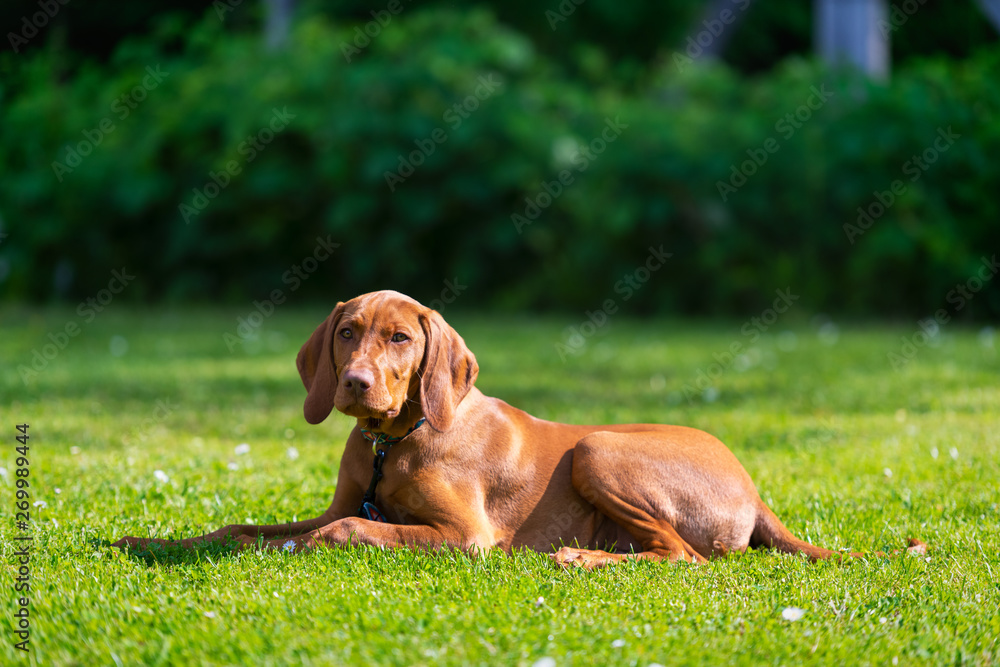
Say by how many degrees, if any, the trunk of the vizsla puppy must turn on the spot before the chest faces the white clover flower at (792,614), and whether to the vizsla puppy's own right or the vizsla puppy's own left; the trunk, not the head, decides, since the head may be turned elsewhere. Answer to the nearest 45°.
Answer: approximately 135° to the vizsla puppy's own left

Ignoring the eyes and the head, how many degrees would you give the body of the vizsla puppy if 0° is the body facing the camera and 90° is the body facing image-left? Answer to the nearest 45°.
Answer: approximately 90°
